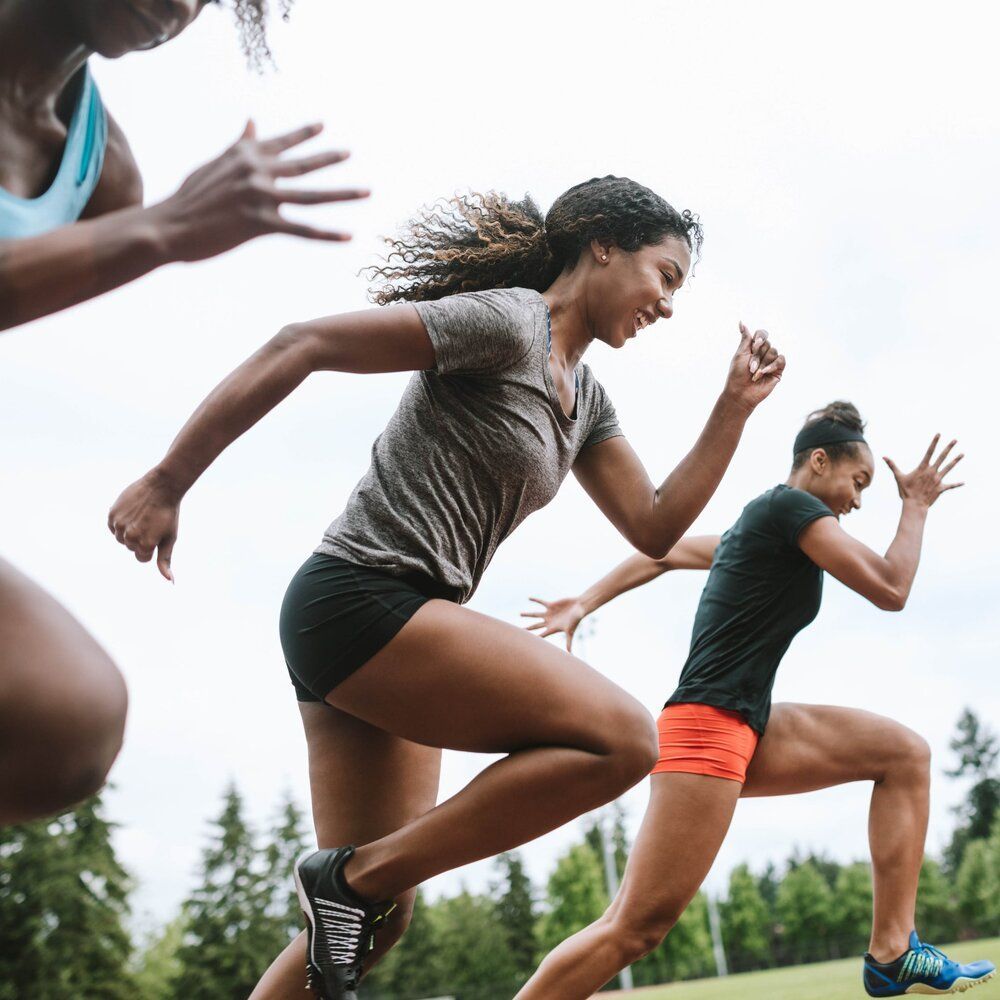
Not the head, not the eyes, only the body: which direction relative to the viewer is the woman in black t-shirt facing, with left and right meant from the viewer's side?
facing to the right of the viewer

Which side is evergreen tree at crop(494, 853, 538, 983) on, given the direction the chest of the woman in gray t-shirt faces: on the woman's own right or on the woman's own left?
on the woman's own left

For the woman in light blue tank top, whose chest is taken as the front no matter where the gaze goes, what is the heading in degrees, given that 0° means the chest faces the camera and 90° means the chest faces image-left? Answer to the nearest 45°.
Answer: approximately 315°

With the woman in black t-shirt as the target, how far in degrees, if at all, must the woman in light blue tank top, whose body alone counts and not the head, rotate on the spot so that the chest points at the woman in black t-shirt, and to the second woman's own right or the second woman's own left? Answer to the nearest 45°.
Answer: approximately 90° to the second woman's own left

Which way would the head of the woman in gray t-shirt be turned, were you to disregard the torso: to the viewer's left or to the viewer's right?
to the viewer's right

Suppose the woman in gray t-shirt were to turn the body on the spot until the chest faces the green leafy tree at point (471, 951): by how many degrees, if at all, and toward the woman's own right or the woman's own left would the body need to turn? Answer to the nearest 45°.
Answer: approximately 90° to the woman's own left

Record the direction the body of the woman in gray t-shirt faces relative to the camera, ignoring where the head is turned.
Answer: to the viewer's right
